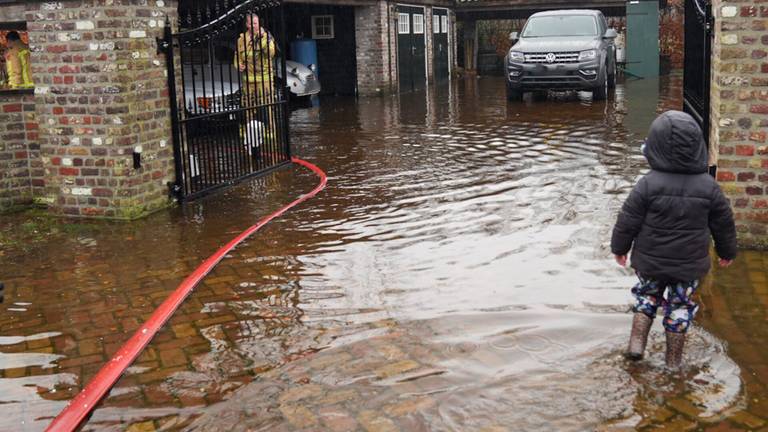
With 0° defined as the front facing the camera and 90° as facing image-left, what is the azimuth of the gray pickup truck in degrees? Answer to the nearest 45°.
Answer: approximately 0°

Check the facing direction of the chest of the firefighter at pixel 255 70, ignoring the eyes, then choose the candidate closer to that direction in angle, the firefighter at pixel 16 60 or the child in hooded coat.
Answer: the child in hooded coat

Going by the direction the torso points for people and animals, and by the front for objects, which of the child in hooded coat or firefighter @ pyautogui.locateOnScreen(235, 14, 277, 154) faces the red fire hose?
the firefighter

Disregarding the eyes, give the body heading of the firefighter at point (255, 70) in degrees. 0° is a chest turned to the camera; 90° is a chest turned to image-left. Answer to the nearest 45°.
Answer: approximately 0°

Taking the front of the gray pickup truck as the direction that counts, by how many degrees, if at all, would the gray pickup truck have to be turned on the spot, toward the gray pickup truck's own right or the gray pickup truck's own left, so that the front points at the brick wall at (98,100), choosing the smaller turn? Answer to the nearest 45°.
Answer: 0° — it already faces it

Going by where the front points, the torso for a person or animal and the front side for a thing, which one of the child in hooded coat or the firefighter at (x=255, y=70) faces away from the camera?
the child in hooded coat

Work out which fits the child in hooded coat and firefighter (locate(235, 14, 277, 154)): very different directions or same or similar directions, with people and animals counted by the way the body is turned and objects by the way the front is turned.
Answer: very different directions

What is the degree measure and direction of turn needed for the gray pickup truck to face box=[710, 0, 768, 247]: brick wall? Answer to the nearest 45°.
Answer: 0° — it already faces it

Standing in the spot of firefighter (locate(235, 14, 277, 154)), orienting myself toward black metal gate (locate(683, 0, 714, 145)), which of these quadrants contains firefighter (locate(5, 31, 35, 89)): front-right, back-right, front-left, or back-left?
back-right

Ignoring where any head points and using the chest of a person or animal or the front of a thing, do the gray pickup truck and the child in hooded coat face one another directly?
yes

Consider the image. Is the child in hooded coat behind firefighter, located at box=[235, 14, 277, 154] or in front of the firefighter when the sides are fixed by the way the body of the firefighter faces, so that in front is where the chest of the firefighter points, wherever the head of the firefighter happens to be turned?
in front

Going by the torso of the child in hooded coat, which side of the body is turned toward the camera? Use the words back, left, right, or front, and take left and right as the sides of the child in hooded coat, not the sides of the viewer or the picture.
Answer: back

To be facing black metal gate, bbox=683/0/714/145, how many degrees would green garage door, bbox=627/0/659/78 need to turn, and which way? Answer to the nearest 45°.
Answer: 0° — it already faces it
